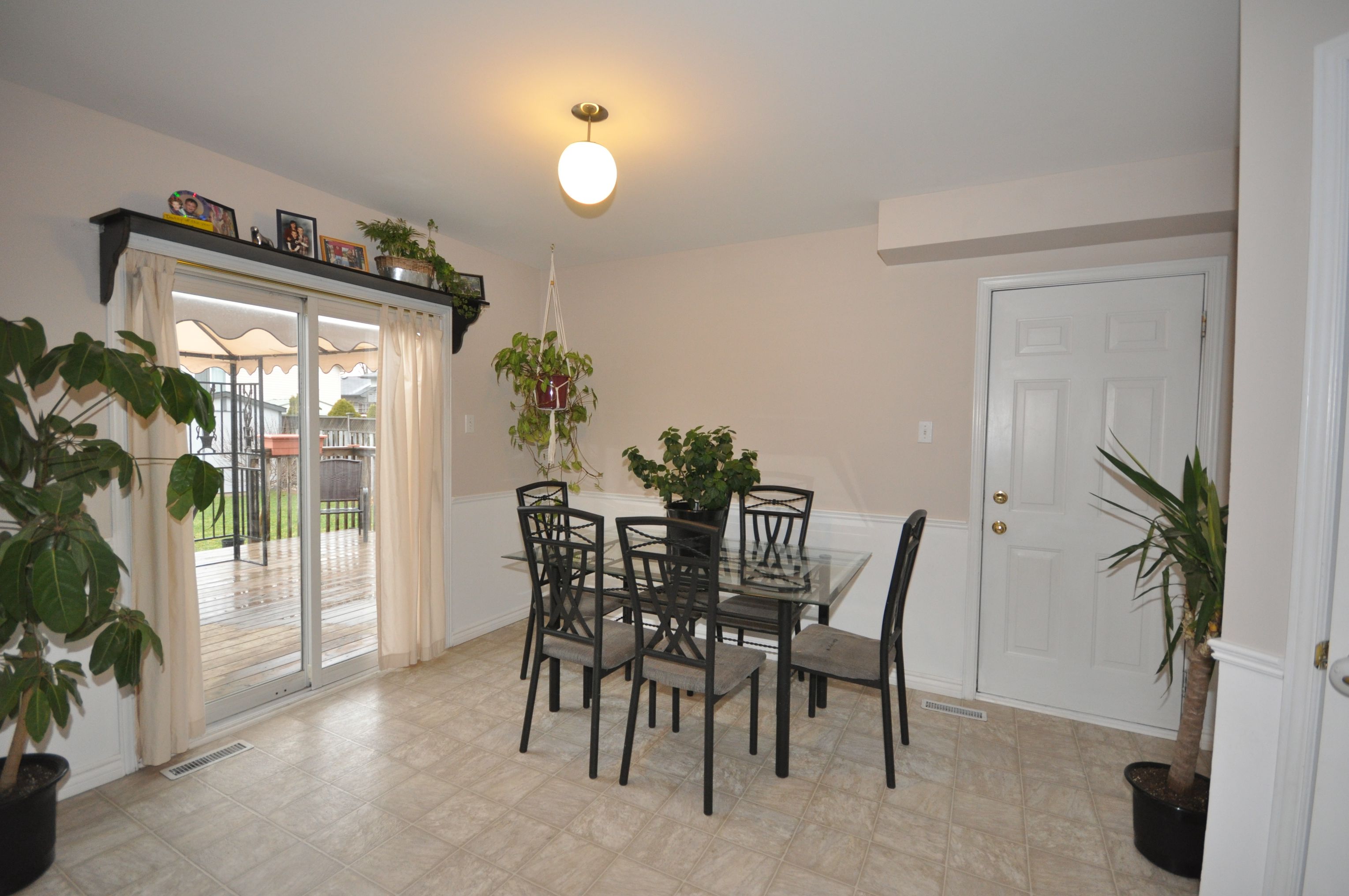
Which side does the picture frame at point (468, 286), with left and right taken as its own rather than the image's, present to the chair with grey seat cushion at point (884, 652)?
front

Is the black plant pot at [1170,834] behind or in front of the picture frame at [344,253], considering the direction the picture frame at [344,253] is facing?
in front

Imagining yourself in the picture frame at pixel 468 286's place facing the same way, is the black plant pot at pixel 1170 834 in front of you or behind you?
in front

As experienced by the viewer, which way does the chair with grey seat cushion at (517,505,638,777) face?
facing away from the viewer and to the right of the viewer

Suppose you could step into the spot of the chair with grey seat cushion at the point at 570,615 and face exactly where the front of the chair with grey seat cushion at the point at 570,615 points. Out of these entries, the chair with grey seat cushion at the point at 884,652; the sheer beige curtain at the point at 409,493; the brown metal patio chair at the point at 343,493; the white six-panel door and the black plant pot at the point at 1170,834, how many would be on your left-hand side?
2

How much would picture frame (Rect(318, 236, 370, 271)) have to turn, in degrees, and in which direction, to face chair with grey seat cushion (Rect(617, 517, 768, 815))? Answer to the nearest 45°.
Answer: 0° — it already faces it

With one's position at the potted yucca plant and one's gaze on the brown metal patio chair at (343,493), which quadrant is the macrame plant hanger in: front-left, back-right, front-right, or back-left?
front-right

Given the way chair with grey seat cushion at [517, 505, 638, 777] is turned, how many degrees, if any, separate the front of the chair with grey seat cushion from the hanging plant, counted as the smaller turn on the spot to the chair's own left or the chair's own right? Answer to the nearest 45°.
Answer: approximately 45° to the chair's own left

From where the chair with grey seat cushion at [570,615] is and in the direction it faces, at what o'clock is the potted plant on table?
The potted plant on table is roughly at 1 o'clock from the chair with grey seat cushion.

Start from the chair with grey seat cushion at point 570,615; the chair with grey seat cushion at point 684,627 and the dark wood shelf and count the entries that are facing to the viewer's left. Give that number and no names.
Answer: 0

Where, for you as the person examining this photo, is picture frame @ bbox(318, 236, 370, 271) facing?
facing the viewer and to the right of the viewer

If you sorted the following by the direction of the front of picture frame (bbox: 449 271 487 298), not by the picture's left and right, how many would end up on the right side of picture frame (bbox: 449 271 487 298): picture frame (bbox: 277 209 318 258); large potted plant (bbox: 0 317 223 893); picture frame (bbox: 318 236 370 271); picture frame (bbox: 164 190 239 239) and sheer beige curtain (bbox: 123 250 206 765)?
5

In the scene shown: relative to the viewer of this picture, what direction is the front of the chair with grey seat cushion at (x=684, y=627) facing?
facing away from the viewer and to the right of the viewer

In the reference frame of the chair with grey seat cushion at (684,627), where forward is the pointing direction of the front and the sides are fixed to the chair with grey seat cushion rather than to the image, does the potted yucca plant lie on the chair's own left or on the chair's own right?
on the chair's own right

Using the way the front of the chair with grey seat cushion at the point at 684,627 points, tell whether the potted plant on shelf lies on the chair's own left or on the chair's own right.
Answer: on the chair's own left

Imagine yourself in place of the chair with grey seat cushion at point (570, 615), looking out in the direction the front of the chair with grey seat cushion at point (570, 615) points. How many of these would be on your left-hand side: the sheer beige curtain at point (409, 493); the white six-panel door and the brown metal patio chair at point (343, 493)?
2
